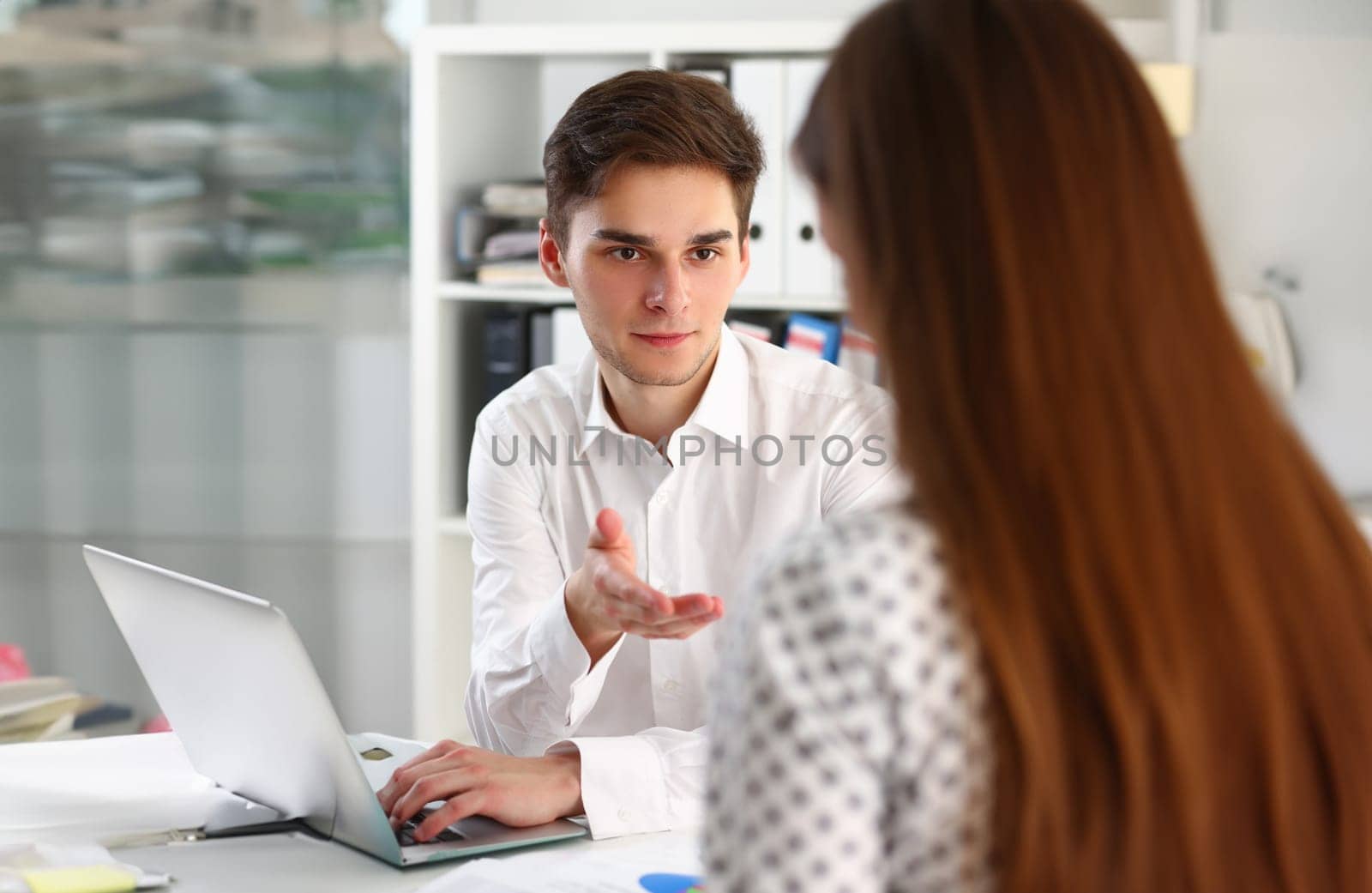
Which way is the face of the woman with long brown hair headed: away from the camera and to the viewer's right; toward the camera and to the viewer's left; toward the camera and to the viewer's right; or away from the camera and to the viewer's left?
away from the camera and to the viewer's left

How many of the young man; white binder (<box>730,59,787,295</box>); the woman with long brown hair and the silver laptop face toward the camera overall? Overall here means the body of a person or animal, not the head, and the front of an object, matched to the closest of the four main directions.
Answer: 2

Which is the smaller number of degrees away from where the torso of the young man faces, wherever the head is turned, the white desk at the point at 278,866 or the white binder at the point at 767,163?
the white desk

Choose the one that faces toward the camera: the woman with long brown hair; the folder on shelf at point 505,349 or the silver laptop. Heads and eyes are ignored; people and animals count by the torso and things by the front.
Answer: the folder on shelf

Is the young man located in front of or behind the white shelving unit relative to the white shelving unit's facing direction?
in front

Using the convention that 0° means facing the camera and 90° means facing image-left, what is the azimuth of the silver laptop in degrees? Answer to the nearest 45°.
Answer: approximately 225°

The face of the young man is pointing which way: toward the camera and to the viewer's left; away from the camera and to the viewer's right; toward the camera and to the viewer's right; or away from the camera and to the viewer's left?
toward the camera and to the viewer's right

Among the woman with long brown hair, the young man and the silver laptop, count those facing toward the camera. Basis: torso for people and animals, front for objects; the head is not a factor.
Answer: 1

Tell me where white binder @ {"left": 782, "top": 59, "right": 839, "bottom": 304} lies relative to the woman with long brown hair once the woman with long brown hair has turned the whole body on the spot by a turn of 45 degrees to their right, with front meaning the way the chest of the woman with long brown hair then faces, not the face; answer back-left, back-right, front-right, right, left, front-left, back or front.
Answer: front

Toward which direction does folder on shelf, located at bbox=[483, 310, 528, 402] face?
toward the camera

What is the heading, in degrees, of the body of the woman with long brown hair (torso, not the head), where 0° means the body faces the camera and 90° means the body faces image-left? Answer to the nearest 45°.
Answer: approximately 135°

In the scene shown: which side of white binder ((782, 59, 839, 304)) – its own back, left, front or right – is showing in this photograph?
front
